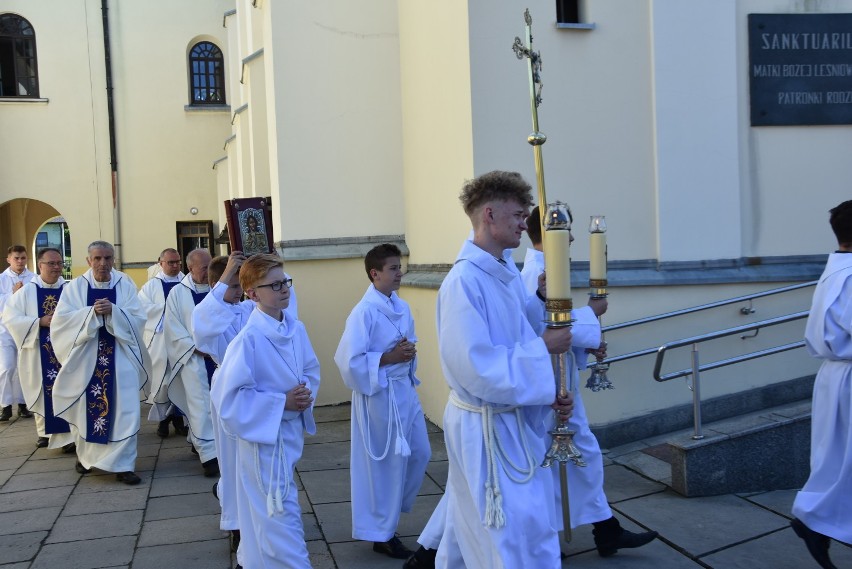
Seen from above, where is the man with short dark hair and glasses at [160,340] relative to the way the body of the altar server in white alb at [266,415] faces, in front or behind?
behind

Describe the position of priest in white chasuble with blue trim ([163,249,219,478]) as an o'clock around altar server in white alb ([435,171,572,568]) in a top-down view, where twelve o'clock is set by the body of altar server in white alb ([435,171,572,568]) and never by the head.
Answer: priest in white chasuble with blue trim ([163,249,219,478]) is roughly at 8 o'clock from altar server in white alb ([435,171,572,568]).

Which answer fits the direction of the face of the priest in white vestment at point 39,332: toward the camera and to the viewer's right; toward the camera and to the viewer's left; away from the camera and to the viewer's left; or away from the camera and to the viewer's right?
toward the camera and to the viewer's right

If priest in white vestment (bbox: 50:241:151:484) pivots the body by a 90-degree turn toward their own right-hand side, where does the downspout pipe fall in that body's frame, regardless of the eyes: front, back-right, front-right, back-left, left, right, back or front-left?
right

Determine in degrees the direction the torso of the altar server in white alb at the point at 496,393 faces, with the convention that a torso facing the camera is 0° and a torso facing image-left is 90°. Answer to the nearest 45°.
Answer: approximately 270°

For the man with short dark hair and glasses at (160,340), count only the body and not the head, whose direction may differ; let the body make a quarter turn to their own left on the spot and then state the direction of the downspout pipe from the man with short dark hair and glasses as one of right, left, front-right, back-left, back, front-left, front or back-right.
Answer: front-left

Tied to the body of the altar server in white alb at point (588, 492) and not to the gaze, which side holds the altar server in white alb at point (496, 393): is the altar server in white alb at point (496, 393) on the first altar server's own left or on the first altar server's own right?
on the first altar server's own right

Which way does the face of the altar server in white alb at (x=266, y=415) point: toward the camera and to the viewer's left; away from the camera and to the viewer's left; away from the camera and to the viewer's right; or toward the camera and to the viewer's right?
toward the camera and to the viewer's right

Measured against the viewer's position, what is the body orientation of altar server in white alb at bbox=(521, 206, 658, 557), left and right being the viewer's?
facing to the right of the viewer

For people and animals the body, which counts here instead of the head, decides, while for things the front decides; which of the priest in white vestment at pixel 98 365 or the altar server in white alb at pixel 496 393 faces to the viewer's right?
the altar server in white alb

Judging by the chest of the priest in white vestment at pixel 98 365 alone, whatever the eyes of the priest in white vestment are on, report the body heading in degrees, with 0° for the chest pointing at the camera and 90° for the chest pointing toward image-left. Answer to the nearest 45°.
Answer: approximately 0°

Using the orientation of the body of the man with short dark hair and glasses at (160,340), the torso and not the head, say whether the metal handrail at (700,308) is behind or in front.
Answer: in front

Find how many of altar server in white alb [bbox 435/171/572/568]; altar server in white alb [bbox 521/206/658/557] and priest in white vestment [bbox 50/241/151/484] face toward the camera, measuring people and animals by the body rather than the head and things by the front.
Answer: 1

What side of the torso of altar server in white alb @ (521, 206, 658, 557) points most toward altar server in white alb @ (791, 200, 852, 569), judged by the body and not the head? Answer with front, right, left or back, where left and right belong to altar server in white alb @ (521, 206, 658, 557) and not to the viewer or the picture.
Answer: front
